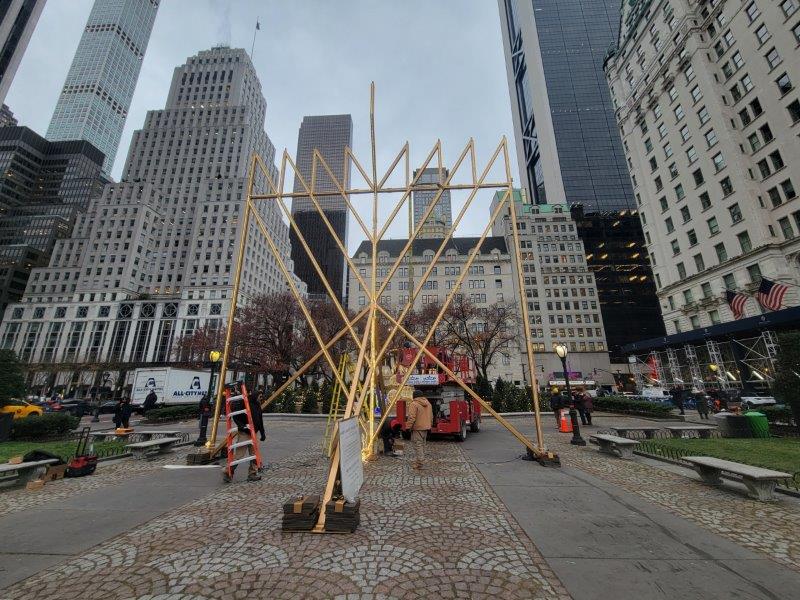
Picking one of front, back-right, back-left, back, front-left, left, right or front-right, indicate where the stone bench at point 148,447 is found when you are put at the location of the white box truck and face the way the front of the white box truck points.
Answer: back-right

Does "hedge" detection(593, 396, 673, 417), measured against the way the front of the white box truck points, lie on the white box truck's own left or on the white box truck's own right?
on the white box truck's own right

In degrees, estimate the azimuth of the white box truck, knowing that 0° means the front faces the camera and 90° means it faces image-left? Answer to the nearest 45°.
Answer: approximately 225°

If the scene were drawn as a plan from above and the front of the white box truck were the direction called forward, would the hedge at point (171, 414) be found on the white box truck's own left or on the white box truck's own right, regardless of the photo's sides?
on the white box truck's own right

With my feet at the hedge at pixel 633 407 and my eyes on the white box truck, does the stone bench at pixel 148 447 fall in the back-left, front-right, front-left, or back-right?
front-left

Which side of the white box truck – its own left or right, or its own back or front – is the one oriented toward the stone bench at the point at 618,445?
right

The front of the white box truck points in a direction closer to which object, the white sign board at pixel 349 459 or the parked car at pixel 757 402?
the parked car

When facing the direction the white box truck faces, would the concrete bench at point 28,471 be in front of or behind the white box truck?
behind

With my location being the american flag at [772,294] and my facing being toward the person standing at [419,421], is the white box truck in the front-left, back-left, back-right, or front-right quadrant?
front-right

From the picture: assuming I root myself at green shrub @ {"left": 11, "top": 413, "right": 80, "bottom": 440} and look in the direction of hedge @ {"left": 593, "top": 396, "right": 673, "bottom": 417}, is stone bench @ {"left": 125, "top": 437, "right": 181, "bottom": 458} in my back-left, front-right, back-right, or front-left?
front-right

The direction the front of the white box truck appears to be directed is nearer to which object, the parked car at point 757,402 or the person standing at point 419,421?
the parked car

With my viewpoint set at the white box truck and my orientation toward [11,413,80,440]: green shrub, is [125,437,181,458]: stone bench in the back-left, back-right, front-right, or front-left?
front-left
